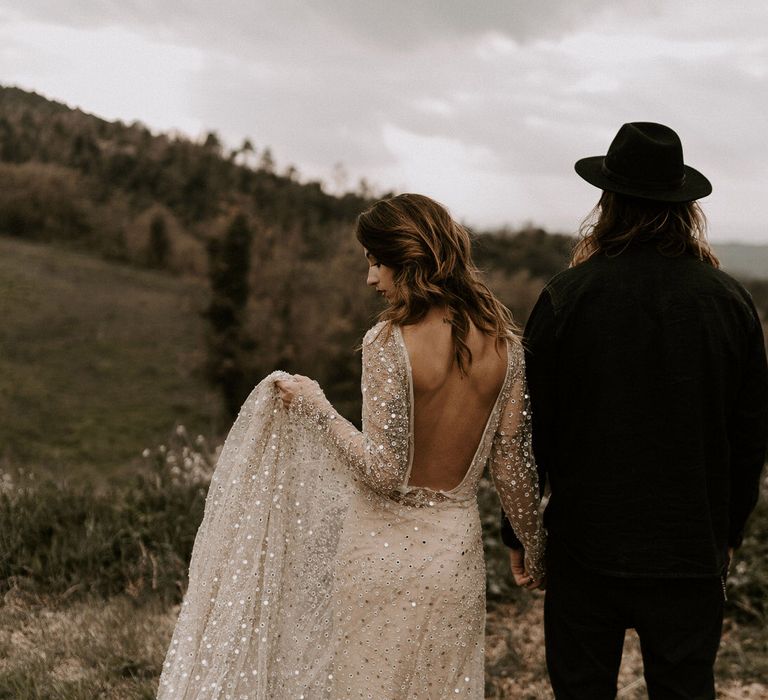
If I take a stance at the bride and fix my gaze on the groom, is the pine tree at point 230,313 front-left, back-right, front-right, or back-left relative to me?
back-left

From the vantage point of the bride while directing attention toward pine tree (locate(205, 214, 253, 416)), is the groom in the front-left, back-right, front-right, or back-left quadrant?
back-right

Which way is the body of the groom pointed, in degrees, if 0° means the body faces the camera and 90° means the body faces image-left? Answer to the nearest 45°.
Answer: approximately 180°

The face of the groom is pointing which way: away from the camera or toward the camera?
away from the camera

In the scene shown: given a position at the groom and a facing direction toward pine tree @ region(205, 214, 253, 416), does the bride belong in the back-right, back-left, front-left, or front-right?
front-left

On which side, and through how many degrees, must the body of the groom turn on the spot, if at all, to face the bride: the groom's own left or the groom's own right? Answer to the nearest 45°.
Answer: approximately 90° to the groom's own left

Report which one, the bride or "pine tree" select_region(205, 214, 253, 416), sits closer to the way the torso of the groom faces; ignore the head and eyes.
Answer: the pine tree
